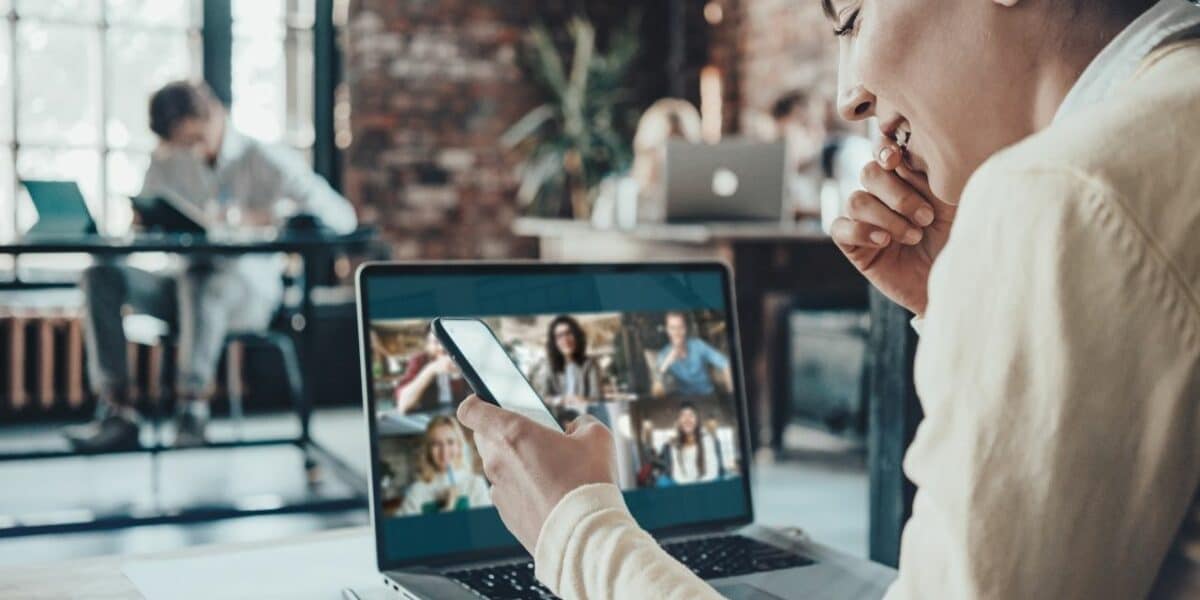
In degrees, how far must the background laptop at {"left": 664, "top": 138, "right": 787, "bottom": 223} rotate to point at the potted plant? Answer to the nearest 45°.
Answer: approximately 45° to its left

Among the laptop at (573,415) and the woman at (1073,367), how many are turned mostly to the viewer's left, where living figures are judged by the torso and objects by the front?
1

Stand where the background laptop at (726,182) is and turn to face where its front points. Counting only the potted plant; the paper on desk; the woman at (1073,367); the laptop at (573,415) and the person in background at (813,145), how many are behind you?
3

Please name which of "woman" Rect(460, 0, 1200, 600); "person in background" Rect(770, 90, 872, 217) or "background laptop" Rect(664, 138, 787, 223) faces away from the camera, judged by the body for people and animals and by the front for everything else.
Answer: the background laptop

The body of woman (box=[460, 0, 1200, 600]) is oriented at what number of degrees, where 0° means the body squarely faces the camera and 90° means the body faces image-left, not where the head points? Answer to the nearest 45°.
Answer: approximately 90°

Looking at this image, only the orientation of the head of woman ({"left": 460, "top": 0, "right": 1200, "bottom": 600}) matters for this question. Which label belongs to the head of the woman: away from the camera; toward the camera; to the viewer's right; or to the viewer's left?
to the viewer's left

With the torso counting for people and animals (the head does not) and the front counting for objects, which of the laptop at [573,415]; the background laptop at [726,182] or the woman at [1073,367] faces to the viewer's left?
the woman

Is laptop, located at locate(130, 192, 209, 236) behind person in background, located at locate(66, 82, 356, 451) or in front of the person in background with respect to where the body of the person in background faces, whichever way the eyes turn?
in front

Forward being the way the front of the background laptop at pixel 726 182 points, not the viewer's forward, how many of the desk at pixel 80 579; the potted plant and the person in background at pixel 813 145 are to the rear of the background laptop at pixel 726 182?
1

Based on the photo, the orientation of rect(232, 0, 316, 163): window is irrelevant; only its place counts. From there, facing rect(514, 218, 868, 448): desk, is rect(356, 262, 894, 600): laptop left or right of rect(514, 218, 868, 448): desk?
right
